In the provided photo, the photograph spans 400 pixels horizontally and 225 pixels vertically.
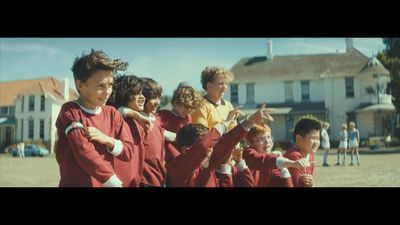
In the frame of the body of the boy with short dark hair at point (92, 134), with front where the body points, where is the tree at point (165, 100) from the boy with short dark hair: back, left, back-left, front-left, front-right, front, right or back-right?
left

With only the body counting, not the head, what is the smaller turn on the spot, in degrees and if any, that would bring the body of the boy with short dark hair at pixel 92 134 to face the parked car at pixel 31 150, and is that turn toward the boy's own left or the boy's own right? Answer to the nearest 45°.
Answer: approximately 135° to the boy's own left

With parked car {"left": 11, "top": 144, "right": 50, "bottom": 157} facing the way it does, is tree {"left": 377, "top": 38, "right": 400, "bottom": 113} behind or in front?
in front

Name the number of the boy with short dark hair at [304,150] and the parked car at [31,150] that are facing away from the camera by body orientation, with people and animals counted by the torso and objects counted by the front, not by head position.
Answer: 0

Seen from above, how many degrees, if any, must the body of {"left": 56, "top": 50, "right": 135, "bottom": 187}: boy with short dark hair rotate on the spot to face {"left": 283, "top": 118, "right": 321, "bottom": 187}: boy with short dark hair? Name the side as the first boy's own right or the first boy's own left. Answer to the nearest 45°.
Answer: approximately 45° to the first boy's own left

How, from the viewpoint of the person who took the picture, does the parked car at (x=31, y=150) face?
facing to the right of the viewer

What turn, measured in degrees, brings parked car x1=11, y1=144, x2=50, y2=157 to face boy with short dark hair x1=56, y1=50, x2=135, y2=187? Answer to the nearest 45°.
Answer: approximately 90° to its right

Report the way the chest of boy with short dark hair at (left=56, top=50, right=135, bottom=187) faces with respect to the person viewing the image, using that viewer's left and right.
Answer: facing the viewer and to the right of the viewer
